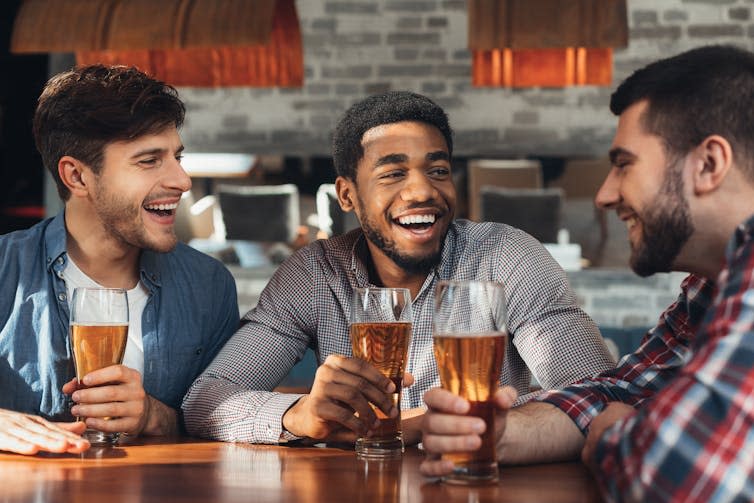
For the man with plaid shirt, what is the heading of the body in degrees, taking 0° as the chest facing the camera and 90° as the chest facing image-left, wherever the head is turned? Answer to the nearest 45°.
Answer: approximately 90°

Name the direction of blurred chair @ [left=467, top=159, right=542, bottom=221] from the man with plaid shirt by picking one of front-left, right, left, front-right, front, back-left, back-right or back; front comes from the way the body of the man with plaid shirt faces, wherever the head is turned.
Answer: right

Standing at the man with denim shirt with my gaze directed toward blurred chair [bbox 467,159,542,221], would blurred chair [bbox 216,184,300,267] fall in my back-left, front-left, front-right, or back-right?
front-left

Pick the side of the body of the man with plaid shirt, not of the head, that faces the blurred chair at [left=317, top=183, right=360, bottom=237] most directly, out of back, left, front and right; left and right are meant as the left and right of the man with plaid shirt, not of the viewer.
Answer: right

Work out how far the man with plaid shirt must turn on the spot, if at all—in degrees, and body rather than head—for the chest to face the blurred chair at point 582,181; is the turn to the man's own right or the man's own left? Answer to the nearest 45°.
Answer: approximately 90° to the man's own right

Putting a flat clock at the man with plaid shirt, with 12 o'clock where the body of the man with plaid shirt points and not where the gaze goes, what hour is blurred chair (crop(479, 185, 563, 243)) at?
The blurred chair is roughly at 3 o'clock from the man with plaid shirt.

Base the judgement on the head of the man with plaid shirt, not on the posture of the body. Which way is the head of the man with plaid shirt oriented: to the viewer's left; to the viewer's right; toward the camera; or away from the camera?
to the viewer's left

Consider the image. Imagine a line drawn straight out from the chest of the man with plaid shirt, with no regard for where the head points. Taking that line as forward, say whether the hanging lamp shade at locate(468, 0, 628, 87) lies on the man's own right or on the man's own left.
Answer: on the man's own right
